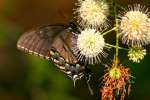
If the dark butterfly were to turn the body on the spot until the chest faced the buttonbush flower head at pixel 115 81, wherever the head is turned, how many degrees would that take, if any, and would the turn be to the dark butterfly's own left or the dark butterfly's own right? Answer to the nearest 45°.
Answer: approximately 45° to the dark butterfly's own right

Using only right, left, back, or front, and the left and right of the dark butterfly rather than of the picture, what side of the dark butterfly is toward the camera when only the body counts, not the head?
right
